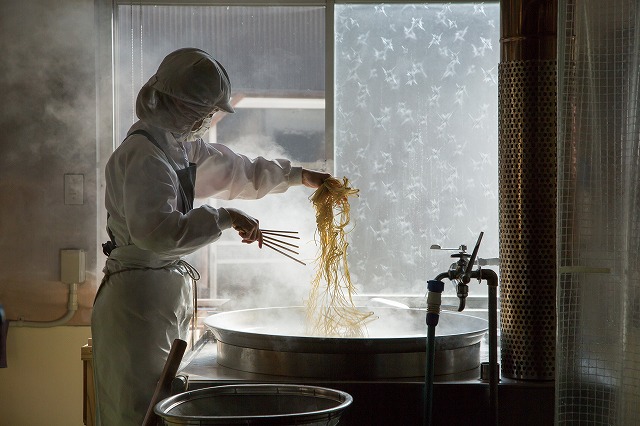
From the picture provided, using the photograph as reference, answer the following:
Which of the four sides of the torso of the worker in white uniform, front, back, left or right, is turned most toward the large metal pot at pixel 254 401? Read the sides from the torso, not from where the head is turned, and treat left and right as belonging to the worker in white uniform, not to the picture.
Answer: right

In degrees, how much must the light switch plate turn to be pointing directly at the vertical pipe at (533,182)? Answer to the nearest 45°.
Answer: approximately 45° to its left

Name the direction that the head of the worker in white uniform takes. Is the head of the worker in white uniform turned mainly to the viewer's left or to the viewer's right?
to the viewer's right

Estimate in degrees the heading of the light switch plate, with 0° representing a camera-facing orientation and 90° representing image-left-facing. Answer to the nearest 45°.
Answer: approximately 0°

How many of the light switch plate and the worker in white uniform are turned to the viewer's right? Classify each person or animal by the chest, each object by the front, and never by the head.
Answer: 1

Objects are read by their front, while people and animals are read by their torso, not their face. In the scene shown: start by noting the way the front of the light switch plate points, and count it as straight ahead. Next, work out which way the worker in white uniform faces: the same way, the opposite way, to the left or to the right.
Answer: to the left

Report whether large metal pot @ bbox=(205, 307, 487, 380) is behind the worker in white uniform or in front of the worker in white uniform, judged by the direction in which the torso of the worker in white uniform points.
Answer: in front

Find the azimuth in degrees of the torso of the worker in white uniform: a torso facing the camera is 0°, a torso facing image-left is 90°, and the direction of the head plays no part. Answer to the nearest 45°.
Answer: approximately 270°

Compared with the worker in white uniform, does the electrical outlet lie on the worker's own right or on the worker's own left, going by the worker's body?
on the worker's own left

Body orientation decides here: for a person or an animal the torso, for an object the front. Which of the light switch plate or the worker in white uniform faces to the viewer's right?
the worker in white uniform

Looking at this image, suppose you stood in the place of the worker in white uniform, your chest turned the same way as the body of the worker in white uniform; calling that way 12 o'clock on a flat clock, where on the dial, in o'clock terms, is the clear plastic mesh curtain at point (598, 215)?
The clear plastic mesh curtain is roughly at 1 o'clock from the worker in white uniform.
